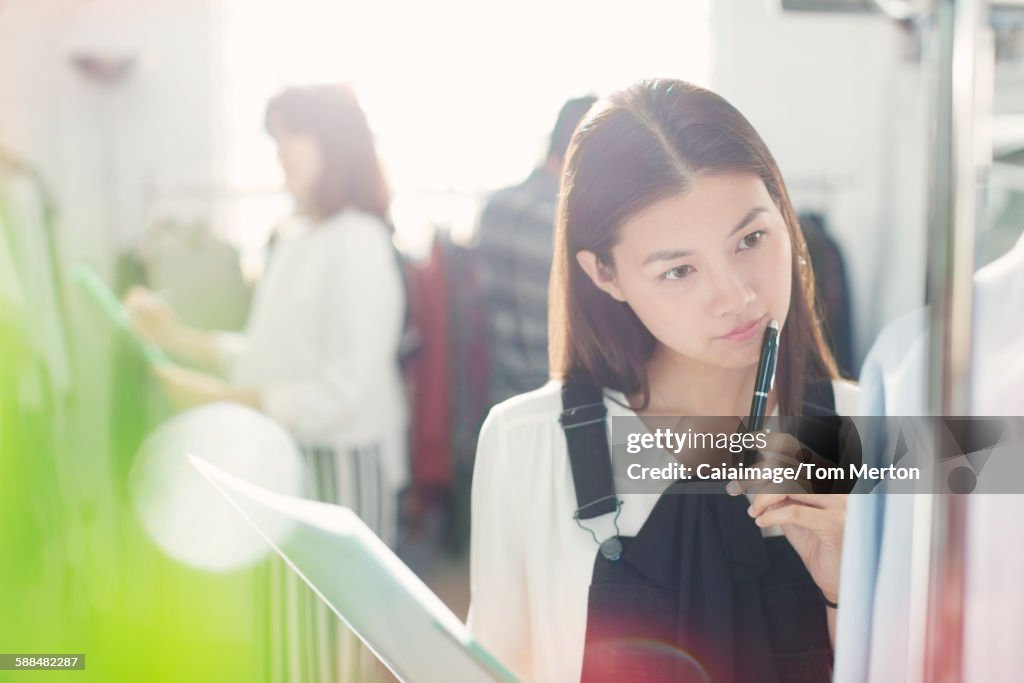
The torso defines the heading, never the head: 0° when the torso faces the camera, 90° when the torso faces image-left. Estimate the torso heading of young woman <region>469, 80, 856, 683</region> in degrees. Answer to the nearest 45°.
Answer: approximately 315°

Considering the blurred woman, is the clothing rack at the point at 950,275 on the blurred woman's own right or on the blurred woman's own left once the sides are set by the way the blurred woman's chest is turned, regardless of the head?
on the blurred woman's own left

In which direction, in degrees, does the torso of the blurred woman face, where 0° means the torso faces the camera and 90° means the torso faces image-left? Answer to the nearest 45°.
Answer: approximately 90°

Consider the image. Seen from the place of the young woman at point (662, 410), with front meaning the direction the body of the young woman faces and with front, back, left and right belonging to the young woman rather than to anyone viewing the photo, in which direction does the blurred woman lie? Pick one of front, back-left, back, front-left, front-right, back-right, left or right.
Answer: back

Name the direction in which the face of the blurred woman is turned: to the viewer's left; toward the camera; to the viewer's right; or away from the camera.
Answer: to the viewer's left

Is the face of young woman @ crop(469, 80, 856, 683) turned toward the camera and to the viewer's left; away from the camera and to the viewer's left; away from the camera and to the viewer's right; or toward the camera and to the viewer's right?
toward the camera and to the viewer's right

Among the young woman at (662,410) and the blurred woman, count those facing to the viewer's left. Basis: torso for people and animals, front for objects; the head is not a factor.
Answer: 1

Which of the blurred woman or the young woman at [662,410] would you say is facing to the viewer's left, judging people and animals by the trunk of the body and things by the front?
the blurred woman

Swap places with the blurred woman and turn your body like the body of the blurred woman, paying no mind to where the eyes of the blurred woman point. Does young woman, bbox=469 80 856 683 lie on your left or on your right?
on your left
